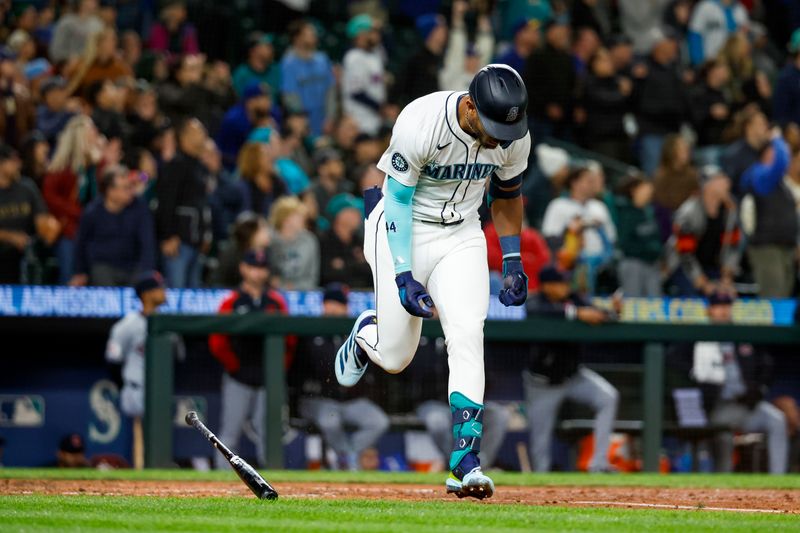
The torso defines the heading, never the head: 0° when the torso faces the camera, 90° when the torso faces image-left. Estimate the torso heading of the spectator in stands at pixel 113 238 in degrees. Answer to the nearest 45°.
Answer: approximately 0°

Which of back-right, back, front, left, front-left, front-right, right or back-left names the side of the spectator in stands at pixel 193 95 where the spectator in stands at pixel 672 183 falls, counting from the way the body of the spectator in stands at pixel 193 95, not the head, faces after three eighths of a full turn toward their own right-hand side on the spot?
back-right

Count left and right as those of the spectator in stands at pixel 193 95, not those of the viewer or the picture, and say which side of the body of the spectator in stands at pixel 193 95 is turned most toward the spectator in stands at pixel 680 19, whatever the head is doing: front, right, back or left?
left

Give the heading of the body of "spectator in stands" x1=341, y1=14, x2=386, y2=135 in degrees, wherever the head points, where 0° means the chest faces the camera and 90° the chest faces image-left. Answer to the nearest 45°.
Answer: approximately 315°

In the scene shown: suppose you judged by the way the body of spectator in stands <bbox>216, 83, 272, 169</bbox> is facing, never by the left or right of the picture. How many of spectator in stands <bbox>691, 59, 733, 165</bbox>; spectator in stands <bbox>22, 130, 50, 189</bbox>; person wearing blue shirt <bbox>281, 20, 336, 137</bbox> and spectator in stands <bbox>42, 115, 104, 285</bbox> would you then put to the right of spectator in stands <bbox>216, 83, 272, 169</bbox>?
2
